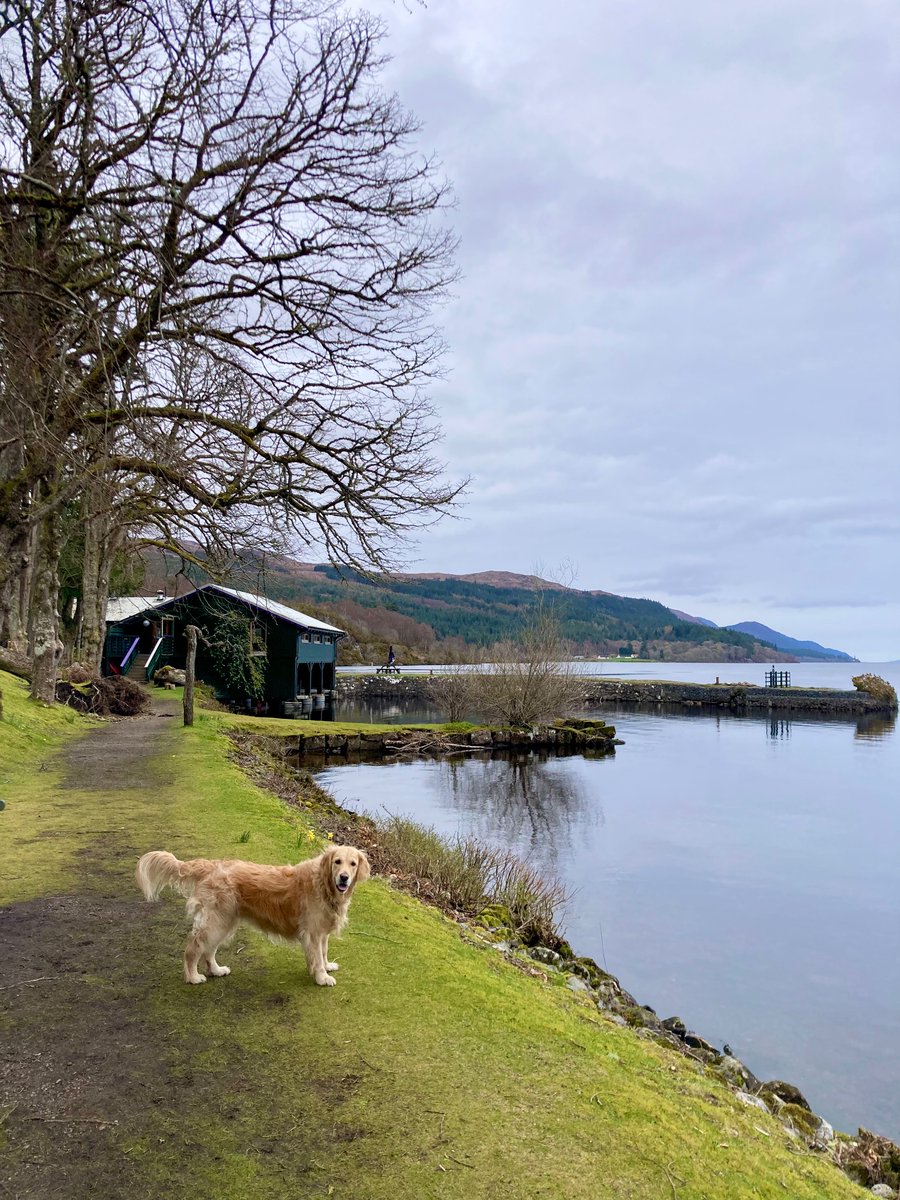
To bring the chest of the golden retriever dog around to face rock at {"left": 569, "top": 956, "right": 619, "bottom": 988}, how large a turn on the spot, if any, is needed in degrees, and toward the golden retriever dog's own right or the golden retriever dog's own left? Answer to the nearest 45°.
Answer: approximately 45° to the golden retriever dog's own left

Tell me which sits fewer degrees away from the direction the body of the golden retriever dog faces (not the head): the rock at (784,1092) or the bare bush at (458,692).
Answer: the rock

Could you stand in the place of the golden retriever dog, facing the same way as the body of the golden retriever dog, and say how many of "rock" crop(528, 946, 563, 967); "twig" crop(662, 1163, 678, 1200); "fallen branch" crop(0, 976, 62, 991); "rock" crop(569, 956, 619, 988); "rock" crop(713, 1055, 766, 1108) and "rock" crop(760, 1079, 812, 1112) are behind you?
1

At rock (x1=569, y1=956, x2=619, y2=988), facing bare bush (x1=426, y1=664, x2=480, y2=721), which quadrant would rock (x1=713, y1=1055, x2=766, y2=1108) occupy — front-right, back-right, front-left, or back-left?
back-right

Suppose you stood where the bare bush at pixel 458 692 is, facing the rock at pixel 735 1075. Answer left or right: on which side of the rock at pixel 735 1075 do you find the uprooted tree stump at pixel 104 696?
right

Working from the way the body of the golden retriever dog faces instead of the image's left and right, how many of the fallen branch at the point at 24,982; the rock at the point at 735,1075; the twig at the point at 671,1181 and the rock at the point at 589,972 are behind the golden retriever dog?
1

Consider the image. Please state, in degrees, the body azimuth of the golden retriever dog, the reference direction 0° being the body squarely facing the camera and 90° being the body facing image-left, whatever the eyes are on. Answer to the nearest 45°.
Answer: approximately 270°

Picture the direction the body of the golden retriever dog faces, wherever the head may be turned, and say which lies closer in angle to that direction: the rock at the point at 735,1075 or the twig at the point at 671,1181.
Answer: the rock

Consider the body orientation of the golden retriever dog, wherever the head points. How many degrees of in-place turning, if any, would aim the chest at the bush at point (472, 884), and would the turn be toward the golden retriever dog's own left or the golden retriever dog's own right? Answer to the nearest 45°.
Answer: approximately 45° to the golden retriever dog's own left

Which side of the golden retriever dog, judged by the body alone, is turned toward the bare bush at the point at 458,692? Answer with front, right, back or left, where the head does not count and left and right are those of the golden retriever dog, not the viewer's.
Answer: left

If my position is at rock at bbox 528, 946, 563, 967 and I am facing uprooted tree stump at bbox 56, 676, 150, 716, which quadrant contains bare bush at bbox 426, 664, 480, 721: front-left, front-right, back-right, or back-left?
front-right

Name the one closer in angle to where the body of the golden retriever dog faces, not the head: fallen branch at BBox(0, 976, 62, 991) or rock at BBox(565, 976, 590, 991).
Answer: the rock

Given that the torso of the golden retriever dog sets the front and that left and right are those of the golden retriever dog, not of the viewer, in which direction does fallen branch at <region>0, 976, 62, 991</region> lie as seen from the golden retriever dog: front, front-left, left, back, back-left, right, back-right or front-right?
back

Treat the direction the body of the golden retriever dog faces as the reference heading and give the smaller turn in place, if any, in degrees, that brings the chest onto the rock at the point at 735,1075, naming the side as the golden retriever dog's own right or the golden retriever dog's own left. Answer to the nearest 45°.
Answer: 0° — it already faces it

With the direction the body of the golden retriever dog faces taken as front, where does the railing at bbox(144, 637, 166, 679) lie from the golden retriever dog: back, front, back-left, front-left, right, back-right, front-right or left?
left

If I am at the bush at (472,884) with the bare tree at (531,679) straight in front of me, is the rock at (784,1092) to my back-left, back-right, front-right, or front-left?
back-right

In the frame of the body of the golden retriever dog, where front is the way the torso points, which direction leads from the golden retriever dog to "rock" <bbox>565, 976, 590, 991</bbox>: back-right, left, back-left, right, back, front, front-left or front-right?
front-left

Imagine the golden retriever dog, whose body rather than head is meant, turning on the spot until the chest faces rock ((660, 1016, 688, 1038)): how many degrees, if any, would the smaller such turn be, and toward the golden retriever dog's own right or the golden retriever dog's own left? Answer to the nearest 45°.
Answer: approximately 45° to the golden retriever dog's own left

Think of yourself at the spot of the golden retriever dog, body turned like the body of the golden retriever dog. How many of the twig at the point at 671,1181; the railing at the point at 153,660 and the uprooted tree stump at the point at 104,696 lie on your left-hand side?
2
